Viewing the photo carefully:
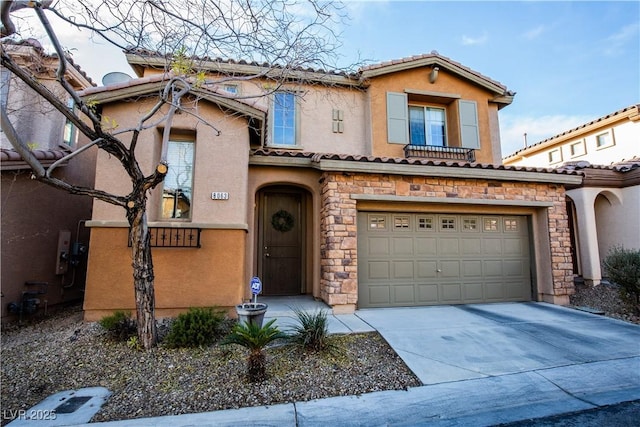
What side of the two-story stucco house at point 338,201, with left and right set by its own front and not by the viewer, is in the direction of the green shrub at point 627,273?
left

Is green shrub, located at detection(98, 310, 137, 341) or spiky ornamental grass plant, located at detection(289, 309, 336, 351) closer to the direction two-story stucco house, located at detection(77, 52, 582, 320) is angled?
the spiky ornamental grass plant

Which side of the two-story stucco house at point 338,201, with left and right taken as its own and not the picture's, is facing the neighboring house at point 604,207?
left

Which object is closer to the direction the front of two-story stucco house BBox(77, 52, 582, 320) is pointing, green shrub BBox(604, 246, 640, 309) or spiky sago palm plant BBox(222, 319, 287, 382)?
the spiky sago palm plant

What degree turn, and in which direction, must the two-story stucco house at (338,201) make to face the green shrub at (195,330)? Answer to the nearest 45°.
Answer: approximately 45° to its right

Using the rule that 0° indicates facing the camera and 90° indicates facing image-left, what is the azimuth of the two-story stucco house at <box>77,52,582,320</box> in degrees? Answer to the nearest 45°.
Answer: approximately 0°

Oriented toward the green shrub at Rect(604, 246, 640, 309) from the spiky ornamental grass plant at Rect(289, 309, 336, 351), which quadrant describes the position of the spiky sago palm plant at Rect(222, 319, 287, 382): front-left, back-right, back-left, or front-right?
back-right

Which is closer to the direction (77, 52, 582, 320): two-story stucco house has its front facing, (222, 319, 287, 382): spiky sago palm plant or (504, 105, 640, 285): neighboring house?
the spiky sago palm plant

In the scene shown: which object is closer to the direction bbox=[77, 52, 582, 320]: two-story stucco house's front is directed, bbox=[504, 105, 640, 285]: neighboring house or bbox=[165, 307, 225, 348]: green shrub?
the green shrub

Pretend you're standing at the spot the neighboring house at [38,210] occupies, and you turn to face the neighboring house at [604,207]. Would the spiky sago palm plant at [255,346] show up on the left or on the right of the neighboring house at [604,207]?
right

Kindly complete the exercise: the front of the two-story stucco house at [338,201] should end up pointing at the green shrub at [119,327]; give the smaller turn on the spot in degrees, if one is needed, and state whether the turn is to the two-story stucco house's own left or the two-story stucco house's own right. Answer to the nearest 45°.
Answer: approximately 45° to the two-story stucco house's own right

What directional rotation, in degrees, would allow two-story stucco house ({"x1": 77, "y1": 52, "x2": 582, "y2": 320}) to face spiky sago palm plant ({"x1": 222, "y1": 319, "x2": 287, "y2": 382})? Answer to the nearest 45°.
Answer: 0° — it already faces it

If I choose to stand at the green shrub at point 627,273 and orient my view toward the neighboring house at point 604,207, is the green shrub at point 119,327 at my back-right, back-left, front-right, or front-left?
back-left

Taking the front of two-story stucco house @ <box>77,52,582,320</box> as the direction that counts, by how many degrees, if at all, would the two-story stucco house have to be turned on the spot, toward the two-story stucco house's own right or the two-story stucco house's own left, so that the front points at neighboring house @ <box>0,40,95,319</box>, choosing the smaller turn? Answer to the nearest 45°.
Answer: approximately 90° to the two-story stucco house's own right

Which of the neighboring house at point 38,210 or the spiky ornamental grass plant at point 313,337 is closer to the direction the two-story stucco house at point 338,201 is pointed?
the spiky ornamental grass plant
